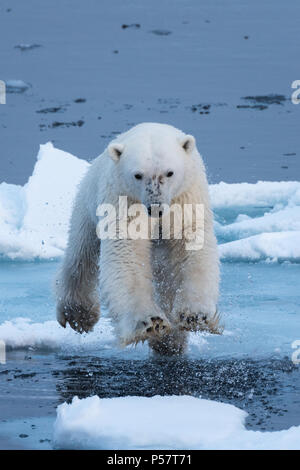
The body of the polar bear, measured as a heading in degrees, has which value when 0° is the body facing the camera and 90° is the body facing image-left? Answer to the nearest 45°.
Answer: approximately 0°

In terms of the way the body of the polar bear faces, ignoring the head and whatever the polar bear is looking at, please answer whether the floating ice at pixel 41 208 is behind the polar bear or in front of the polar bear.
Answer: behind
